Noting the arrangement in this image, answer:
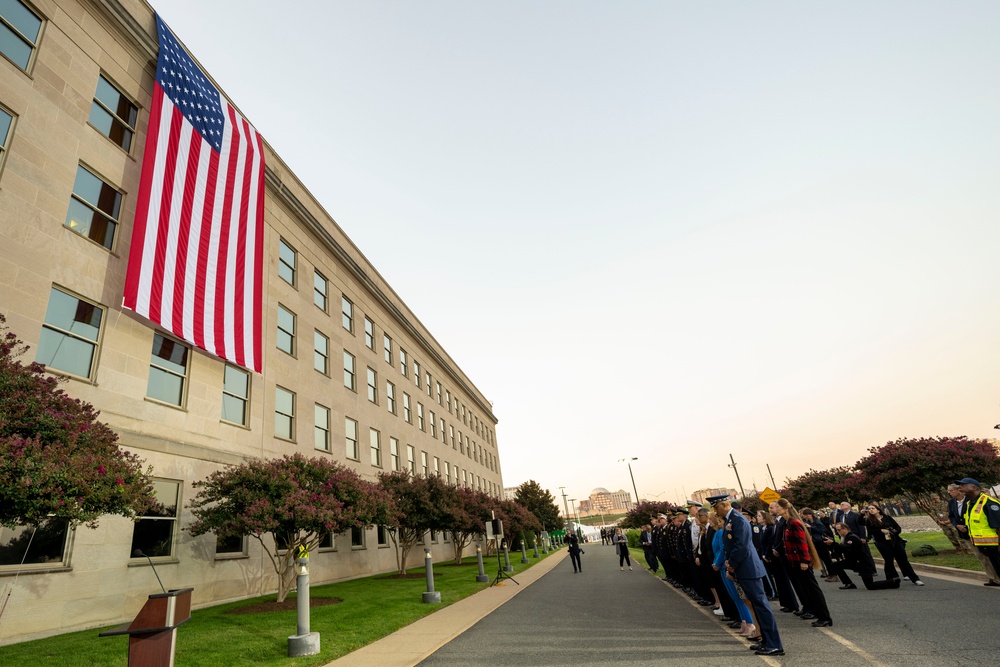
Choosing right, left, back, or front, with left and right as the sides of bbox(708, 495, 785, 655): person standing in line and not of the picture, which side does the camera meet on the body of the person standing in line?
left

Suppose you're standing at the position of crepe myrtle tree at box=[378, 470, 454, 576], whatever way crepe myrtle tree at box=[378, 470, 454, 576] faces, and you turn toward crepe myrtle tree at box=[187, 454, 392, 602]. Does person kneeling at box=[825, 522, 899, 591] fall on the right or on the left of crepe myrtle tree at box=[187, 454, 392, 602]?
left

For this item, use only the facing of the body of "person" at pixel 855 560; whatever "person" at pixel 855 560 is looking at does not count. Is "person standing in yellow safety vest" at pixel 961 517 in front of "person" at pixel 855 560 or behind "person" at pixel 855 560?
behind

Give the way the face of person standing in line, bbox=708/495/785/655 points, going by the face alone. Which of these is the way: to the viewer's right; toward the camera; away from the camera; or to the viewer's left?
to the viewer's left

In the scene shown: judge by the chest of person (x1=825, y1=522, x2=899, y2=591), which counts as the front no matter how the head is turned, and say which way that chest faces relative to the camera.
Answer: to the viewer's left

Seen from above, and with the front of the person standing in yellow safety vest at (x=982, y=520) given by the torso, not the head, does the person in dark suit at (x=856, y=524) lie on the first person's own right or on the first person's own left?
on the first person's own right

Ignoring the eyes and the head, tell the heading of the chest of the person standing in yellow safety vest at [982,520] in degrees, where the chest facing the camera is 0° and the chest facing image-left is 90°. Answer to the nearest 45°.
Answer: approximately 45°

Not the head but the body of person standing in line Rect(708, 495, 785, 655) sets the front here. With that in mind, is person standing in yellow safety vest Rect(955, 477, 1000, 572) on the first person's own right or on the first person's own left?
on the first person's own right

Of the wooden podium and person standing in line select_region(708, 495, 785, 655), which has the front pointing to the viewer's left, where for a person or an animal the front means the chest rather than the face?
the person standing in line
